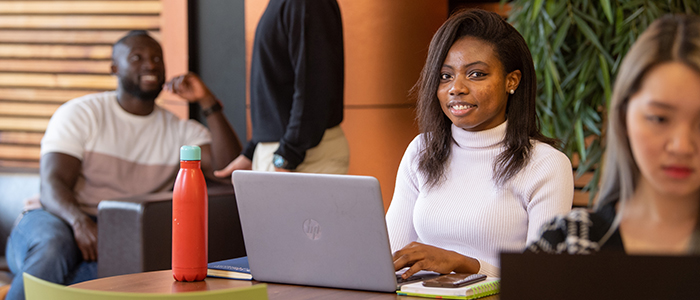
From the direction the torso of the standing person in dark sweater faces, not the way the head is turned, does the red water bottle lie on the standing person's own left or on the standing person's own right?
on the standing person's own left

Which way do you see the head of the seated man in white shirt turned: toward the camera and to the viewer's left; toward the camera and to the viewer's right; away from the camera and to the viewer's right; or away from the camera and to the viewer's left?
toward the camera and to the viewer's right

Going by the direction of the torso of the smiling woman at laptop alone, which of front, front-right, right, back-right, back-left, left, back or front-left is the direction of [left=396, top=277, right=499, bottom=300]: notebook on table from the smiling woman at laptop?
front-left

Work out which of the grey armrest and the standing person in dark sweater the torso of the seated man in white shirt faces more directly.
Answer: the grey armrest

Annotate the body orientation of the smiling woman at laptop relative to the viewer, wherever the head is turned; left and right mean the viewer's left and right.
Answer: facing the viewer and to the left of the viewer

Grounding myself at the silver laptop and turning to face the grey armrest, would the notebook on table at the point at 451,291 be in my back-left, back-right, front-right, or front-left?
back-right

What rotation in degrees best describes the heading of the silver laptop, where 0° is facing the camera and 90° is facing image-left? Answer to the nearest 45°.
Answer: approximately 225°

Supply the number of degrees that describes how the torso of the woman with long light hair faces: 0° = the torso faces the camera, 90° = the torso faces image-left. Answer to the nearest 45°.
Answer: approximately 0°

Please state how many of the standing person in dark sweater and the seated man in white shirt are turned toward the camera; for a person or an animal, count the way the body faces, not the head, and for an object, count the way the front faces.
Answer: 1

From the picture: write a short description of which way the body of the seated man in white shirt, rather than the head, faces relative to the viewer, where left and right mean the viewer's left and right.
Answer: facing the viewer

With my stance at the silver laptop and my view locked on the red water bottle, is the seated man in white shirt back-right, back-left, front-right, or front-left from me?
front-right
